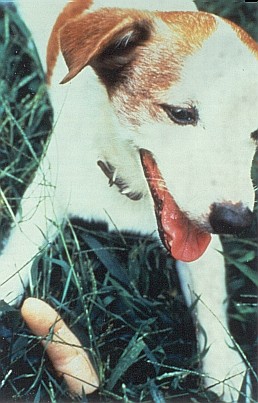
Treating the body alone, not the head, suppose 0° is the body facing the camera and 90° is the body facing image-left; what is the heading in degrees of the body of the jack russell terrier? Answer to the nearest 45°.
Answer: approximately 315°
